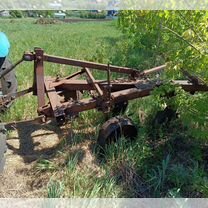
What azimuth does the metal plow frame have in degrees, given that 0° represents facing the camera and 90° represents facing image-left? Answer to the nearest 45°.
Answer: approximately 90°
